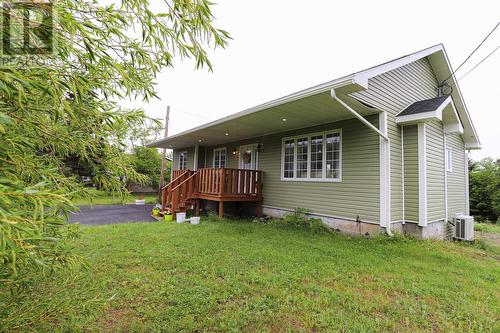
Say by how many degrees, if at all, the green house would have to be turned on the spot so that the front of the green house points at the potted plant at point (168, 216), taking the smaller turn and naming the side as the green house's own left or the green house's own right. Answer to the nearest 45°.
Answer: approximately 45° to the green house's own right

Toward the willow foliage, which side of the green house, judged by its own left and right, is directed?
front

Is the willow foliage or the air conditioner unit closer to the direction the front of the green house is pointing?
the willow foliage

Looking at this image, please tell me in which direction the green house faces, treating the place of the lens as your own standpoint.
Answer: facing the viewer and to the left of the viewer

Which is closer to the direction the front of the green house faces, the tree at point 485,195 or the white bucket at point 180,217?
the white bucket

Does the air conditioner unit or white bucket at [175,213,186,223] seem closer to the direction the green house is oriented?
the white bucket

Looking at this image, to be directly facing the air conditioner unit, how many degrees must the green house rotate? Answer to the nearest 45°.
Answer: approximately 135° to its left
